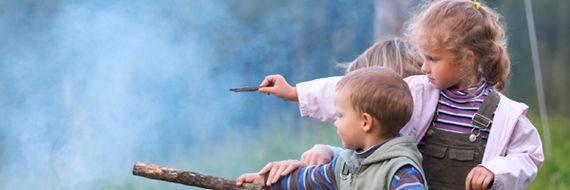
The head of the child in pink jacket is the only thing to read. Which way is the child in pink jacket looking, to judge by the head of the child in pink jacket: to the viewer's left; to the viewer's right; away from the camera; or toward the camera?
to the viewer's left

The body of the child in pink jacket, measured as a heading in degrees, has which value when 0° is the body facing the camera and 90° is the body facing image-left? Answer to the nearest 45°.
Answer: approximately 45°

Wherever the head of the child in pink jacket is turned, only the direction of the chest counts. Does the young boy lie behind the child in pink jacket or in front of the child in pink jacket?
in front

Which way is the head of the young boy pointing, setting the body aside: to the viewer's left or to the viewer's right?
to the viewer's left
